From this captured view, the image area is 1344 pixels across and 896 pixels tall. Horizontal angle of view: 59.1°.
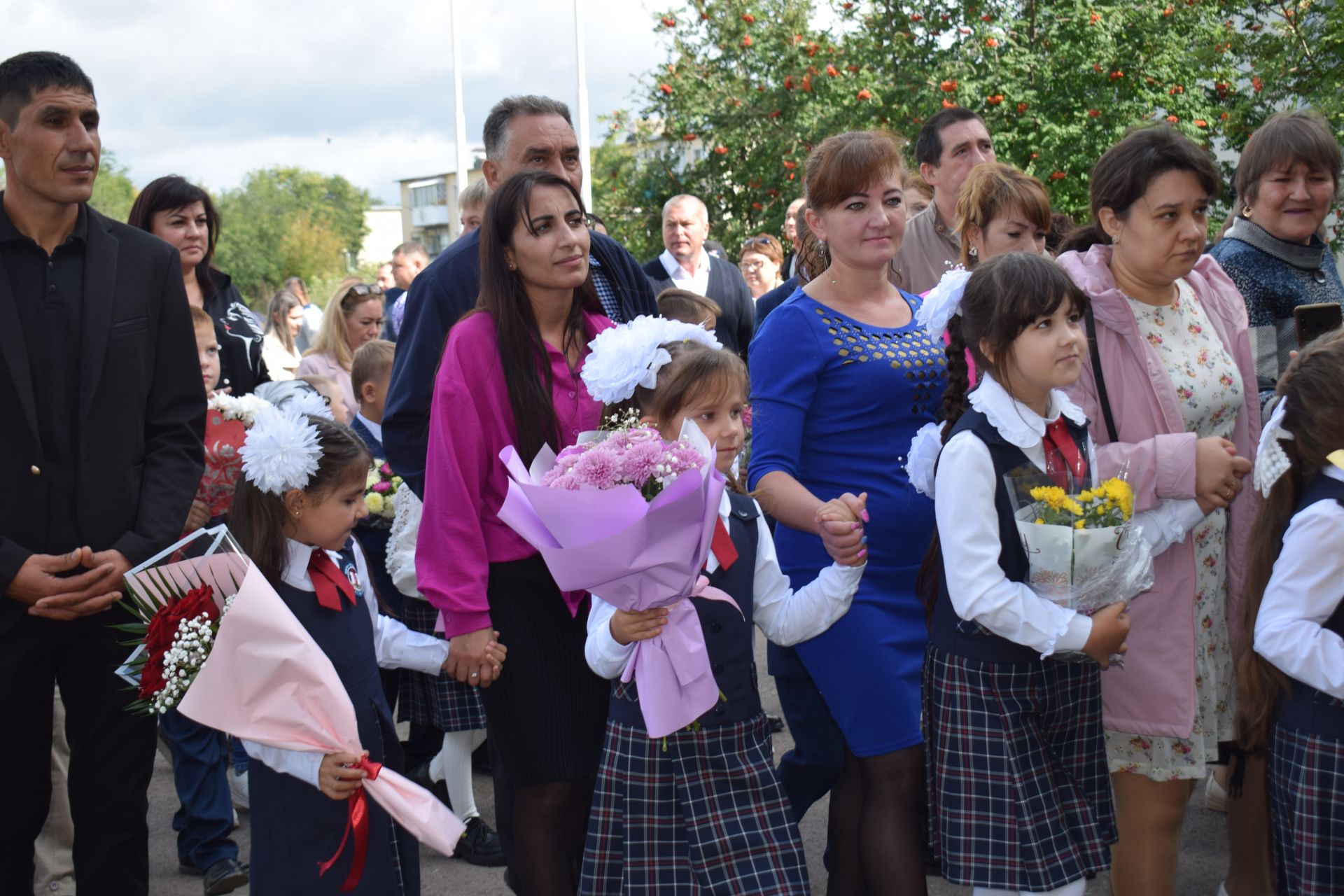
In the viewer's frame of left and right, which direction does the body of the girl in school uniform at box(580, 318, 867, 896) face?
facing the viewer and to the right of the viewer

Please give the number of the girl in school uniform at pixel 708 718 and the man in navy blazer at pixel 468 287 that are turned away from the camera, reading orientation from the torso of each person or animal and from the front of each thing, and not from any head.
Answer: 0

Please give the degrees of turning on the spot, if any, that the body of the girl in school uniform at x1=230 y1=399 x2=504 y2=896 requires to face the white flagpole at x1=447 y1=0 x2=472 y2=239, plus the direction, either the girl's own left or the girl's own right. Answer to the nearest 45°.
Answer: approximately 135° to the girl's own left

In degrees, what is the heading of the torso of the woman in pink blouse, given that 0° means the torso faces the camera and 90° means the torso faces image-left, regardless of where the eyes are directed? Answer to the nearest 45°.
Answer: approximately 315°

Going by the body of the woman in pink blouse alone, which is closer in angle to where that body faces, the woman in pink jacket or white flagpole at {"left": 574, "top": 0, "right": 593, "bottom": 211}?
the woman in pink jacket
